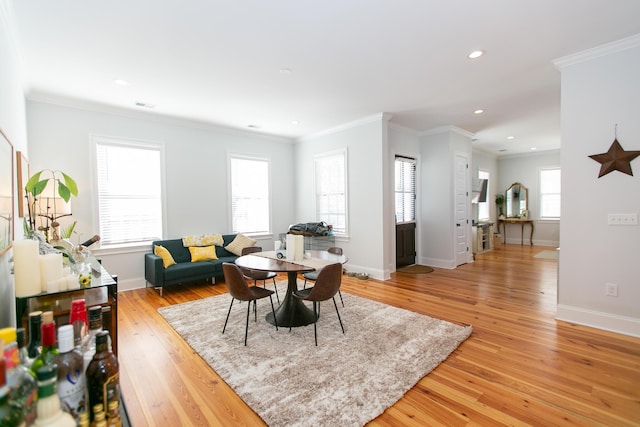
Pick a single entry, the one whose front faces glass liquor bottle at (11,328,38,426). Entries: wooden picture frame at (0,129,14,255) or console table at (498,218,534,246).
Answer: the console table

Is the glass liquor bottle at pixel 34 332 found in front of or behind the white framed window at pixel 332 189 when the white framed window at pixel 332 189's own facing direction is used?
in front

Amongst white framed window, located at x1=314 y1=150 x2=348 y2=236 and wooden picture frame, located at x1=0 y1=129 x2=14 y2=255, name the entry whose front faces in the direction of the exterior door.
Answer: the wooden picture frame

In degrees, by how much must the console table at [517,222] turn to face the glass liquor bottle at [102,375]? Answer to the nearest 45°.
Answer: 0° — it already faces it

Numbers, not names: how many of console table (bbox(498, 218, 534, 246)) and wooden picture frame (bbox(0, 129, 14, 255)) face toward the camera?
1

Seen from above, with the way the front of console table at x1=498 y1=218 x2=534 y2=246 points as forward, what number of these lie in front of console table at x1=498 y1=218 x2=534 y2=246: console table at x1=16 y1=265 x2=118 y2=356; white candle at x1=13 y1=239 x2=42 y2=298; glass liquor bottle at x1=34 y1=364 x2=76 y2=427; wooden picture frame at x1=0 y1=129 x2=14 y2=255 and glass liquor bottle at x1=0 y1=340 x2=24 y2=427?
5

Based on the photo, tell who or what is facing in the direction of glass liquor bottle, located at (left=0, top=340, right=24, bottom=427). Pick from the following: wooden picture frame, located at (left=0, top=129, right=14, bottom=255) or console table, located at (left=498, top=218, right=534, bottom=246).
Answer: the console table

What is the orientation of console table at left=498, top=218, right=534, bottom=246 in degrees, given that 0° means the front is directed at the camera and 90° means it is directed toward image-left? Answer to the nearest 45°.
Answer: approximately 0°

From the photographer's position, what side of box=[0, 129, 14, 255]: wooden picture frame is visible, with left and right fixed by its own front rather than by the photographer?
right
